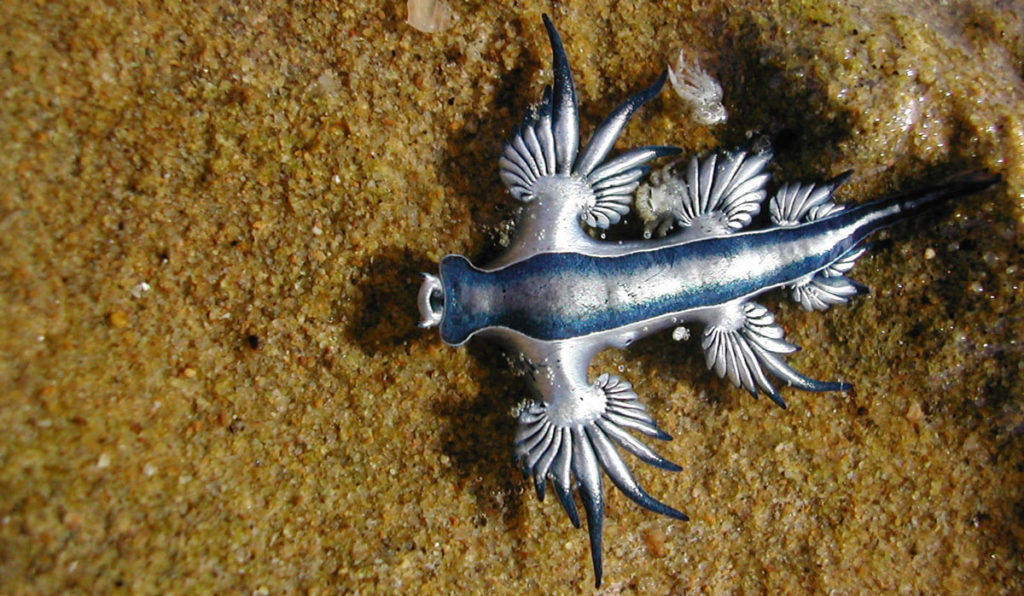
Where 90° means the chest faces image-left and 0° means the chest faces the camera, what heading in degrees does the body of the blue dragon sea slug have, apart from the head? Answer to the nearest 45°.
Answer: approximately 90°
